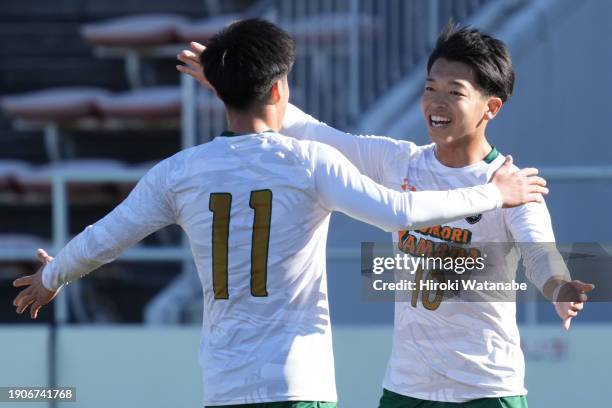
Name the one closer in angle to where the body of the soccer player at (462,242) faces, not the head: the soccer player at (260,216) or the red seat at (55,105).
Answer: the soccer player

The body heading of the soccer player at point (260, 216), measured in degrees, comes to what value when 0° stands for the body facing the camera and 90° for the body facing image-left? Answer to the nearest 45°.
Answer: approximately 225°

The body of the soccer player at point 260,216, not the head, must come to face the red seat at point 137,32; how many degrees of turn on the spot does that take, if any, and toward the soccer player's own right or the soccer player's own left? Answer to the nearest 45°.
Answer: approximately 45° to the soccer player's own left

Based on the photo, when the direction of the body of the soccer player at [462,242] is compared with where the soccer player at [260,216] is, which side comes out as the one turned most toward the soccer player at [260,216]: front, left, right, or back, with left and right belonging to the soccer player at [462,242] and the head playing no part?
front

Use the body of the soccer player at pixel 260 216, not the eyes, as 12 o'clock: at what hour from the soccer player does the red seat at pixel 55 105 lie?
The red seat is roughly at 10 o'clock from the soccer player.

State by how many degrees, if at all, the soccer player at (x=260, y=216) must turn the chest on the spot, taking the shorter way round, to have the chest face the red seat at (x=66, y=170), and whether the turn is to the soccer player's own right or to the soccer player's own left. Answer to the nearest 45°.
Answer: approximately 45° to the soccer player's own left

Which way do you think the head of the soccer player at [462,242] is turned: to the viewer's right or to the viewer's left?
to the viewer's left

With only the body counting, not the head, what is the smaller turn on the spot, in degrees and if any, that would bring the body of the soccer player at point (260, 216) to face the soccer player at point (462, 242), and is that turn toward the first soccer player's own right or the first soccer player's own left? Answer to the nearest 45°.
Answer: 0° — they already face them

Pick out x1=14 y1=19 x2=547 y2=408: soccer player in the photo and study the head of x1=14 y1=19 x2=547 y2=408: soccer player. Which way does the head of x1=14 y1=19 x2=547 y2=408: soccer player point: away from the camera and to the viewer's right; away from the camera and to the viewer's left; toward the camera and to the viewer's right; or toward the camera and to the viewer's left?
away from the camera and to the viewer's right

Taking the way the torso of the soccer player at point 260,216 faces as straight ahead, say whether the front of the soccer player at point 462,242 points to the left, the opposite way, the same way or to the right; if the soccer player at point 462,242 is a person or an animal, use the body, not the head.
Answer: the opposite way
